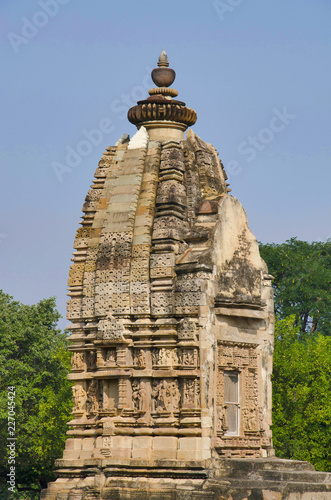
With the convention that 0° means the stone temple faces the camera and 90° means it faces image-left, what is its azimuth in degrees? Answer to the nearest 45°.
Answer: approximately 315°

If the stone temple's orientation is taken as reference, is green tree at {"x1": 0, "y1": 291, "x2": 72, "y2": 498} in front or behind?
behind

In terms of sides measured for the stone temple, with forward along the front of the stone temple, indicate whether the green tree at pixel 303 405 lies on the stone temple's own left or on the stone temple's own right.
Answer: on the stone temple's own left

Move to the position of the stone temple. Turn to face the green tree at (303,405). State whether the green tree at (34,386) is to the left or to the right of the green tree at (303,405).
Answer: left

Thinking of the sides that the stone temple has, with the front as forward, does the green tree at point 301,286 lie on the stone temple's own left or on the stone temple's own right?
on the stone temple's own left

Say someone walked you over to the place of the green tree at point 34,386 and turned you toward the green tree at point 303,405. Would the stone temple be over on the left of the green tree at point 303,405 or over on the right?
right

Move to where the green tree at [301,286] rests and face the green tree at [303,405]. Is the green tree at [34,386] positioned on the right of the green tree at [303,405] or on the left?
right
